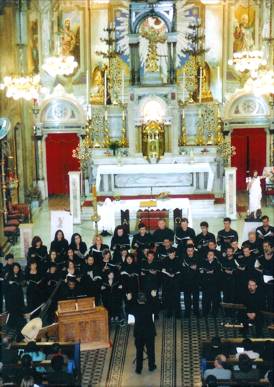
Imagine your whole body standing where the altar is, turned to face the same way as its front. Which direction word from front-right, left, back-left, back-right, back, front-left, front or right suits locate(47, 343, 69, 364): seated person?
front

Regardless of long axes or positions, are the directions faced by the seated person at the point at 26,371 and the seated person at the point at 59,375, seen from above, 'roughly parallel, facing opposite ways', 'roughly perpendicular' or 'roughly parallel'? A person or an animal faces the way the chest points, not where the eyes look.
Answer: roughly parallel

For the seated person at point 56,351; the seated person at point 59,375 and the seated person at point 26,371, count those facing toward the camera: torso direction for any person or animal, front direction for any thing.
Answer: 0

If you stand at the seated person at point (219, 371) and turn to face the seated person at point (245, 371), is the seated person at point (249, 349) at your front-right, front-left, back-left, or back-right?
front-left

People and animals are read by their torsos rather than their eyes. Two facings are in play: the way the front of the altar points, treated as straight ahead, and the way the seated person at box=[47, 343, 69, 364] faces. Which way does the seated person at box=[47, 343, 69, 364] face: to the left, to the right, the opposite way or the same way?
the opposite way

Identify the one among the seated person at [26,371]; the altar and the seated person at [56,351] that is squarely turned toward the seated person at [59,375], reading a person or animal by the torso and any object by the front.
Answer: the altar

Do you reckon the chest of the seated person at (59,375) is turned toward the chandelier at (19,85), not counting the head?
yes

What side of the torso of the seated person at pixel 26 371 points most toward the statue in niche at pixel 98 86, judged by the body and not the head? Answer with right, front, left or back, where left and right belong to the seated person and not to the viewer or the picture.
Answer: front

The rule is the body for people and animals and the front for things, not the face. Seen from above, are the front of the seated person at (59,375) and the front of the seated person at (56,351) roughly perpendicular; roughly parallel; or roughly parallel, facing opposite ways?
roughly parallel

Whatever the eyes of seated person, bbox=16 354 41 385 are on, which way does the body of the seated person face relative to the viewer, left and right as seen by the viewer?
facing away from the viewer

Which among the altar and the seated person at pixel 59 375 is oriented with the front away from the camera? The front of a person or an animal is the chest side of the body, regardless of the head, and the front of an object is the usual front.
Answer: the seated person

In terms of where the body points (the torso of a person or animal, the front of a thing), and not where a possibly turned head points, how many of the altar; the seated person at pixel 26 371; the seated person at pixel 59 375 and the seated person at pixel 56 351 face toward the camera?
1

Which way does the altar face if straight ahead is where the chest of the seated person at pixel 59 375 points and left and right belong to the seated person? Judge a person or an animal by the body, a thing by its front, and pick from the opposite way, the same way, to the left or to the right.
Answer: the opposite way

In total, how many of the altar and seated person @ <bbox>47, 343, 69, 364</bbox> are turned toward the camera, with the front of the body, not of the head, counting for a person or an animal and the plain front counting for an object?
1

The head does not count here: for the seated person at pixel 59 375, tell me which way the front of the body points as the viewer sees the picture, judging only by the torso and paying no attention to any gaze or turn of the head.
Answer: away from the camera

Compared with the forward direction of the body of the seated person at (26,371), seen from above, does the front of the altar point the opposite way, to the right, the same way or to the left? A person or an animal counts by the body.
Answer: the opposite way

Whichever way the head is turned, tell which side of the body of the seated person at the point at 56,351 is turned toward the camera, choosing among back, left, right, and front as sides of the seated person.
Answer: back

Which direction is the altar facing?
toward the camera

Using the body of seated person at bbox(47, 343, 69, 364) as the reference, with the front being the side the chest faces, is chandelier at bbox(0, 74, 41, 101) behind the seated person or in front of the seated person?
in front

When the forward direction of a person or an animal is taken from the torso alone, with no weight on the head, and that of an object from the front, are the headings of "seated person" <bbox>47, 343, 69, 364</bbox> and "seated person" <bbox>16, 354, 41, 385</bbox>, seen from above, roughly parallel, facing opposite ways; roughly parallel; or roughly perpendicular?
roughly parallel

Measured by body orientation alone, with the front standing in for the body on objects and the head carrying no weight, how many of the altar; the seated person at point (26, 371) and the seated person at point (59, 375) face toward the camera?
1

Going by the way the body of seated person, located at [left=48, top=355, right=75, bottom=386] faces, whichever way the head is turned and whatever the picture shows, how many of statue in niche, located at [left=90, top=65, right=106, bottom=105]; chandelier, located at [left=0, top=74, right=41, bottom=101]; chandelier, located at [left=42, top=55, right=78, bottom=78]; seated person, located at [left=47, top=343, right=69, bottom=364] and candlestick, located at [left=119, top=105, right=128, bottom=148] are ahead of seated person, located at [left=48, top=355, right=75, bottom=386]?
5

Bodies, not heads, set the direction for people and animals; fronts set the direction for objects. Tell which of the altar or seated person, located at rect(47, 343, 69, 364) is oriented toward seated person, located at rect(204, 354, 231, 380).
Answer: the altar

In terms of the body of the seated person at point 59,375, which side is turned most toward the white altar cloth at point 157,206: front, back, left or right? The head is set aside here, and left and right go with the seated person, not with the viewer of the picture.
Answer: front
